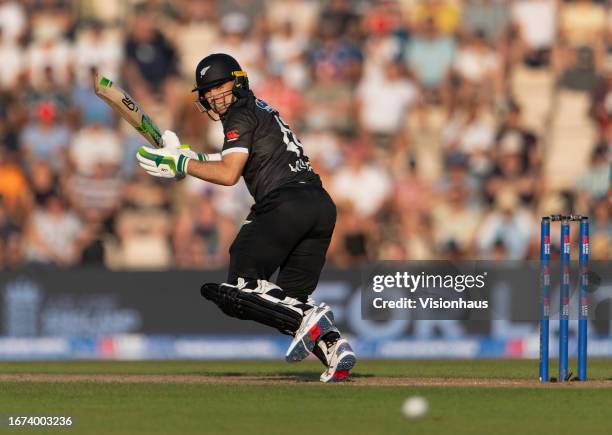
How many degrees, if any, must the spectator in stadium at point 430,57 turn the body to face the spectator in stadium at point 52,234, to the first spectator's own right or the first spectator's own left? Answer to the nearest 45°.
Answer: approximately 90° to the first spectator's own right

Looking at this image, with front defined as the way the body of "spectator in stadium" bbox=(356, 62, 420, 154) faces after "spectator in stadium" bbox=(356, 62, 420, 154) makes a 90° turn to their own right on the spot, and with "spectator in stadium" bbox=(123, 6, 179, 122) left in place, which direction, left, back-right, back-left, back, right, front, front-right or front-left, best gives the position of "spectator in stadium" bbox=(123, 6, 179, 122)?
front

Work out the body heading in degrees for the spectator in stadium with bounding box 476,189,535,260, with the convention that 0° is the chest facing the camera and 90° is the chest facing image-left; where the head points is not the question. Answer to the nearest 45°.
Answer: approximately 0°

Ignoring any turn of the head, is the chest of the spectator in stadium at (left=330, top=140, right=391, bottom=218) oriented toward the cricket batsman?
yes

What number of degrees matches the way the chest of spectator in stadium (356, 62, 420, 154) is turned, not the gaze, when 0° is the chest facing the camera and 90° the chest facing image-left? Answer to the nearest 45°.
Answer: approximately 0°

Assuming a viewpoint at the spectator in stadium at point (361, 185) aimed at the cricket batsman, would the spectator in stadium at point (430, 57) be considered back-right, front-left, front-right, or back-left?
back-left

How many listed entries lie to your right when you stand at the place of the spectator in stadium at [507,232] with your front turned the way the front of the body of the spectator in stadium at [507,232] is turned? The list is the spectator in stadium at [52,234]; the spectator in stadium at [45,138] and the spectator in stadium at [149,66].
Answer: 3
